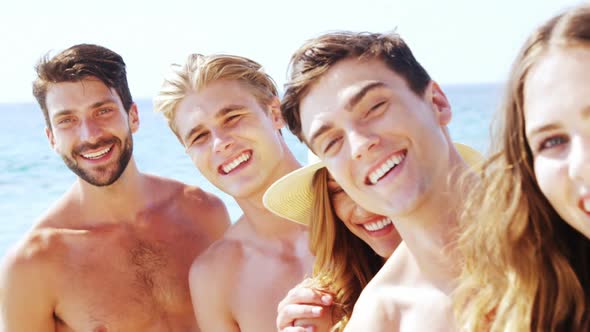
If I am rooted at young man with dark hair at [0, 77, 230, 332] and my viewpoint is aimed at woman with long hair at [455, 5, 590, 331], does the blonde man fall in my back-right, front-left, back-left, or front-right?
front-left

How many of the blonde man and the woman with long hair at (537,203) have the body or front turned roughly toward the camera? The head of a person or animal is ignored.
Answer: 2

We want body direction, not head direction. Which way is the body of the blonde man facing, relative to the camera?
toward the camera

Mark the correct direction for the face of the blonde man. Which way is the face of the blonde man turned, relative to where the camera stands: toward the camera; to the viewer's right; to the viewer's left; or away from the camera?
toward the camera

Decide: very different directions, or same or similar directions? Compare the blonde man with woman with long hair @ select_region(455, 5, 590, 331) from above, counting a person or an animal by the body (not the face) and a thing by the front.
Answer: same or similar directions

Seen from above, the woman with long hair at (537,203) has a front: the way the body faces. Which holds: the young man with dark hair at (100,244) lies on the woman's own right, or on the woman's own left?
on the woman's own right

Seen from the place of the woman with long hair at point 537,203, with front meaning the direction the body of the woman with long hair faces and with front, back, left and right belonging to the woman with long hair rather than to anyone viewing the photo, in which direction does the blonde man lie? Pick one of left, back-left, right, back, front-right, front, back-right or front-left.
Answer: back-right

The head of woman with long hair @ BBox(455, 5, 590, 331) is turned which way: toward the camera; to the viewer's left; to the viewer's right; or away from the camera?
toward the camera
